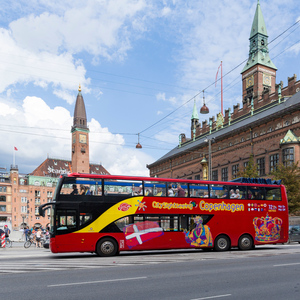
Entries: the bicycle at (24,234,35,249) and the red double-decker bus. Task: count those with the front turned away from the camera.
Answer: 0

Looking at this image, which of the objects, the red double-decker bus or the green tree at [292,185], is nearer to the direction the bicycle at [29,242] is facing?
the red double-decker bus

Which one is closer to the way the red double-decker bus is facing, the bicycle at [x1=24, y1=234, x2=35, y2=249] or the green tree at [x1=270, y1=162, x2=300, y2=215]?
the bicycle

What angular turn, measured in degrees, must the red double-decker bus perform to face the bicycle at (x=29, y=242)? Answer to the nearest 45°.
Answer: approximately 45° to its right

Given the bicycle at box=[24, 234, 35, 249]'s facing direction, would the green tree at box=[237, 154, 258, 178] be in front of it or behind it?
behind

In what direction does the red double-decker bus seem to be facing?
to the viewer's left

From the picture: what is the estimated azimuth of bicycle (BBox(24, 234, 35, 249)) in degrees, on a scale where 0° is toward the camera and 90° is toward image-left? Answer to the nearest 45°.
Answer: approximately 45°

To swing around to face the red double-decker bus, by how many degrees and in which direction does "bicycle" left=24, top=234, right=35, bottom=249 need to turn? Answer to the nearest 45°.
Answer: approximately 45° to its left

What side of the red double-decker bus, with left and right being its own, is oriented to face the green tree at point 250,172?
right
